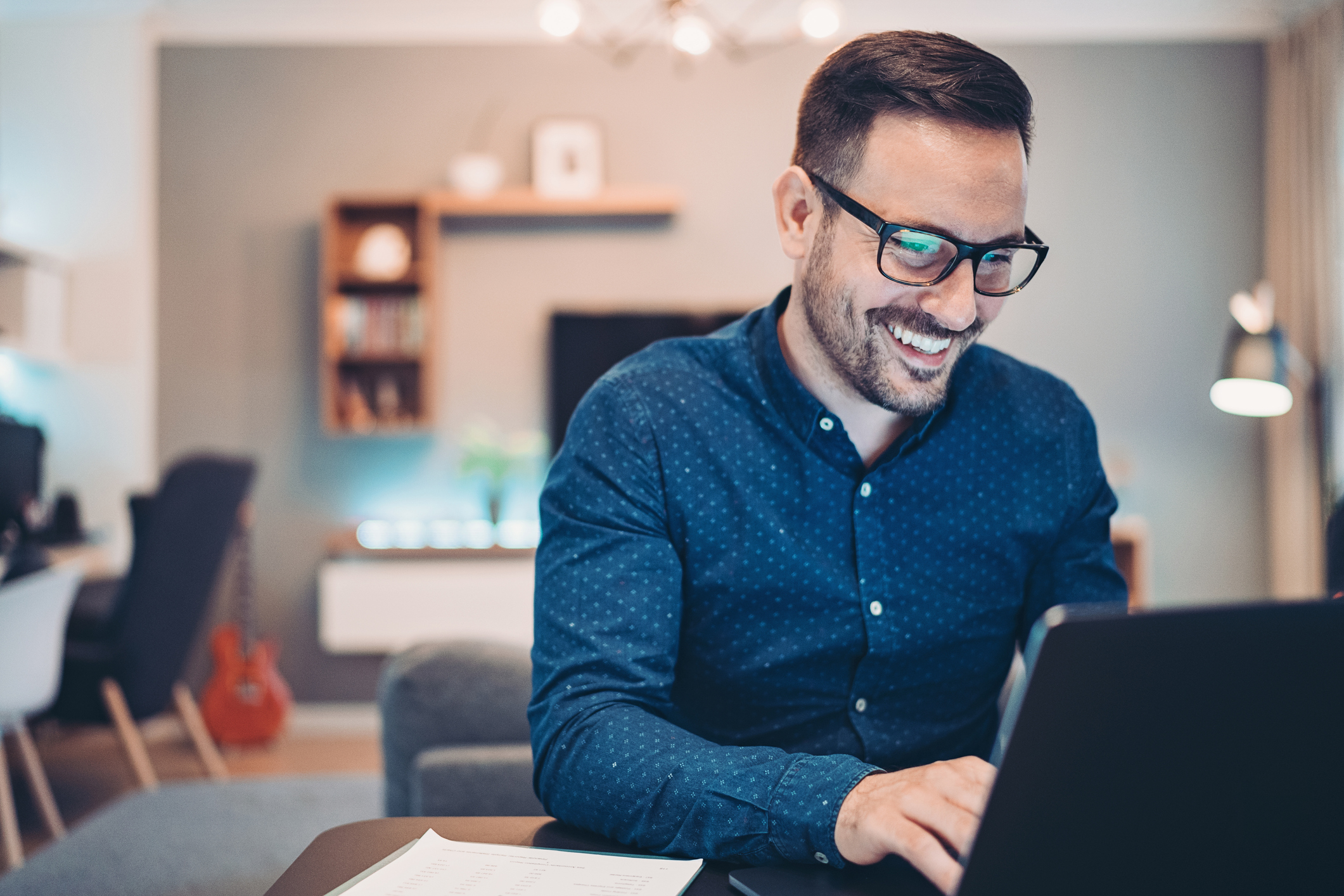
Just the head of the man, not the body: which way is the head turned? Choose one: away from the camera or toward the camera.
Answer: toward the camera

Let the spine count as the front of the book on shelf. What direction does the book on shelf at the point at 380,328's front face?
toward the camera

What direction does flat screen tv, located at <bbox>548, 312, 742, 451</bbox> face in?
toward the camera

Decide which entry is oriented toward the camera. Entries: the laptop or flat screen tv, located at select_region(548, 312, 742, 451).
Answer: the flat screen tv

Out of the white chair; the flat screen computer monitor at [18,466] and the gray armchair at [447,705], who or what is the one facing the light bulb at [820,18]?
the flat screen computer monitor

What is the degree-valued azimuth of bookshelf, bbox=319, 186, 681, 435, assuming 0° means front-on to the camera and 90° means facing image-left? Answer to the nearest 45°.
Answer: approximately 0°

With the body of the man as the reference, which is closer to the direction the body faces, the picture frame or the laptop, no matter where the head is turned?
the laptop

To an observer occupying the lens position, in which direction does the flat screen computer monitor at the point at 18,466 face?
facing the viewer and to the right of the viewer

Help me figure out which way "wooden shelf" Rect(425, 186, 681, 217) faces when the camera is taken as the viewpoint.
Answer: facing the viewer

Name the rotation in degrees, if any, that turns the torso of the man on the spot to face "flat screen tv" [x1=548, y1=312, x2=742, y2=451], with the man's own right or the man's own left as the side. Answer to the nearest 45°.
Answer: approximately 135° to the man's own left

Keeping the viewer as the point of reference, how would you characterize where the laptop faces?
facing away from the viewer and to the left of the viewer

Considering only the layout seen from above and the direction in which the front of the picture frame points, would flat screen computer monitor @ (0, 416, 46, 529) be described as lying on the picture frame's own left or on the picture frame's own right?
on the picture frame's own right

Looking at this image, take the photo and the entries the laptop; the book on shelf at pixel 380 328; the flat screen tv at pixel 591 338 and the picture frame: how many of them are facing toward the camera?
3
